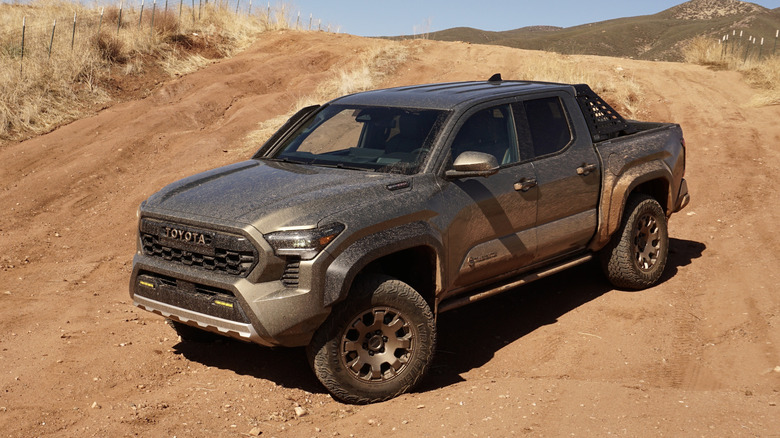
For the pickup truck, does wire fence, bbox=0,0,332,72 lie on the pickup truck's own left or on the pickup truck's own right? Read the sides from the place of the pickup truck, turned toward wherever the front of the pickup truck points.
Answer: on the pickup truck's own right

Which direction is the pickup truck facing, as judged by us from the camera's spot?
facing the viewer and to the left of the viewer
